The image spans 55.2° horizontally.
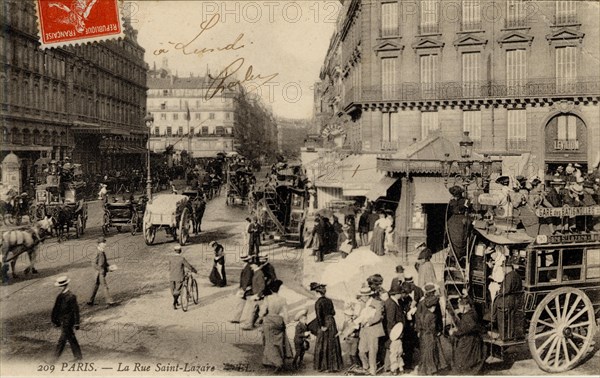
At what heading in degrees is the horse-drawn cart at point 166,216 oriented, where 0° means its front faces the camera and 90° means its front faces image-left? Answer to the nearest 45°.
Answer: approximately 225°

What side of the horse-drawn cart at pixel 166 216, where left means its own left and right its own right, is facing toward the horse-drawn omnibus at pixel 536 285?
right

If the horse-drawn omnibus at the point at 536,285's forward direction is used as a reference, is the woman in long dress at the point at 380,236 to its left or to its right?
on its left

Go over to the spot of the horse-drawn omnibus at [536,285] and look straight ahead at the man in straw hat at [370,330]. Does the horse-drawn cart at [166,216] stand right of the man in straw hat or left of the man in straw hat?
right

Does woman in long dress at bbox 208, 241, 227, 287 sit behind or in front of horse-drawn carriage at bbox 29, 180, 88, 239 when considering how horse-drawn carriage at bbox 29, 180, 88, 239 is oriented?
in front

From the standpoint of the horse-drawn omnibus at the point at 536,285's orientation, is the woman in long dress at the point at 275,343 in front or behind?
behind

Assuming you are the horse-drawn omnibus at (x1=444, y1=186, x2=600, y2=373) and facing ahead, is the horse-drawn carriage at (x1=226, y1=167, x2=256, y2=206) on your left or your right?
on your left

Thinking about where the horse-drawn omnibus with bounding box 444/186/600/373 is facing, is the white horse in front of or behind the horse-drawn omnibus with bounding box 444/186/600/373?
behind
